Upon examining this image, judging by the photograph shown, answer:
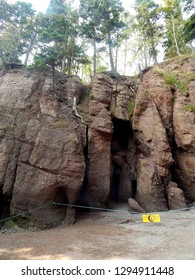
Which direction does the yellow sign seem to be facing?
toward the camera

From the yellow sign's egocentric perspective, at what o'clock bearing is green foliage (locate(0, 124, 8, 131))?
The green foliage is roughly at 3 o'clock from the yellow sign.

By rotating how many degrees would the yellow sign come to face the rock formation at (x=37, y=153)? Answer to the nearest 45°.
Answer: approximately 90° to its right

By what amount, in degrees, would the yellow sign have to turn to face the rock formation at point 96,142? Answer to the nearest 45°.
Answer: approximately 135° to its right
